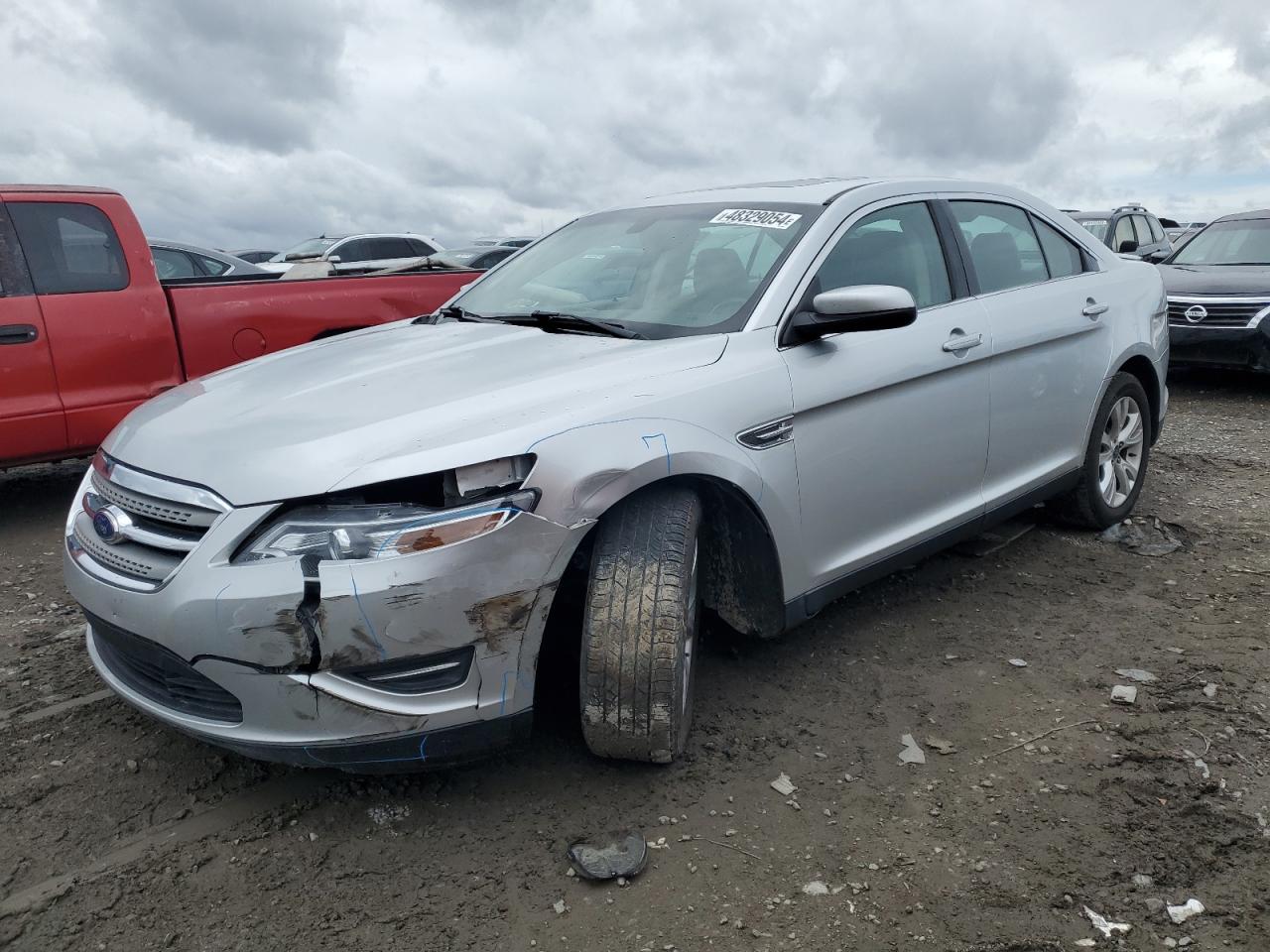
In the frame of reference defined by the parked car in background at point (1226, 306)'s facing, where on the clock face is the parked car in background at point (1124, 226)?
the parked car in background at point (1124, 226) is roughly at 4 o'clock from the parked car in background at point (1226, 306).

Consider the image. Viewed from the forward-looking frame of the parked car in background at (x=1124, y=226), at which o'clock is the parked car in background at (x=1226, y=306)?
the parked car in background at (x=1226, y=306) is roughly at 10 o'clock from the parked car in background at (x=1124, y=226).

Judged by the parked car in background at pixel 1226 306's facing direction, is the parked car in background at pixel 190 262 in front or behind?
in front

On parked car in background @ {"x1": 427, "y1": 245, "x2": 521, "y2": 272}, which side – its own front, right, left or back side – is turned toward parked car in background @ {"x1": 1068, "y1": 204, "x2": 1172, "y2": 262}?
left

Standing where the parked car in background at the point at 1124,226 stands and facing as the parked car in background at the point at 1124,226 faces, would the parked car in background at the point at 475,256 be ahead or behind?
ahead

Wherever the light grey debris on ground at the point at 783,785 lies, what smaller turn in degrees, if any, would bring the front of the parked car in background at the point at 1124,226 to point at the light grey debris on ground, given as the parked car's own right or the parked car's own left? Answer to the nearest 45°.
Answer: approximately 45° to the parked car's own left

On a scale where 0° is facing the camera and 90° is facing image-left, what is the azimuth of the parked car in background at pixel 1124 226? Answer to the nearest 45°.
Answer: approximately 45°

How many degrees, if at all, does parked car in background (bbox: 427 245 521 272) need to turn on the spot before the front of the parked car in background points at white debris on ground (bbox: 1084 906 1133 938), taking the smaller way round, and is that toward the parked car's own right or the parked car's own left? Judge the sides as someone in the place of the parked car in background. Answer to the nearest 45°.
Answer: approximately 45° to the parked car's own left

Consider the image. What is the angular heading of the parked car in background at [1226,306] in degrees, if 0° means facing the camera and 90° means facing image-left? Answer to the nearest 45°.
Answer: approximately 45°
